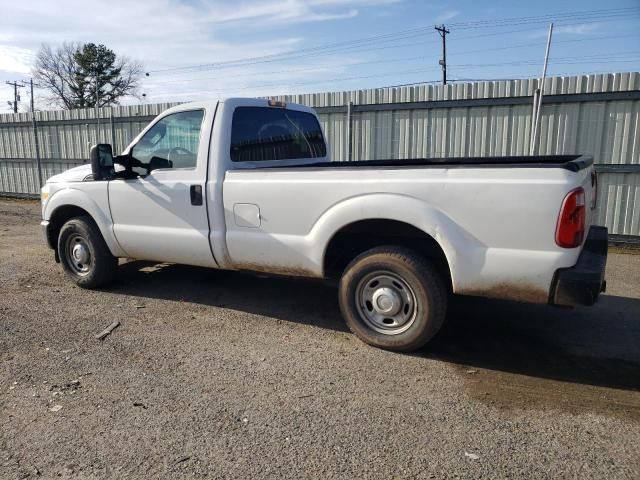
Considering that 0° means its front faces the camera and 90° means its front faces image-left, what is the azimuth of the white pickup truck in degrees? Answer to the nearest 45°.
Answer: approximately 135°

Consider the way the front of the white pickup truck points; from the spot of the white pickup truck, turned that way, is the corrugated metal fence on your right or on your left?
on your right
